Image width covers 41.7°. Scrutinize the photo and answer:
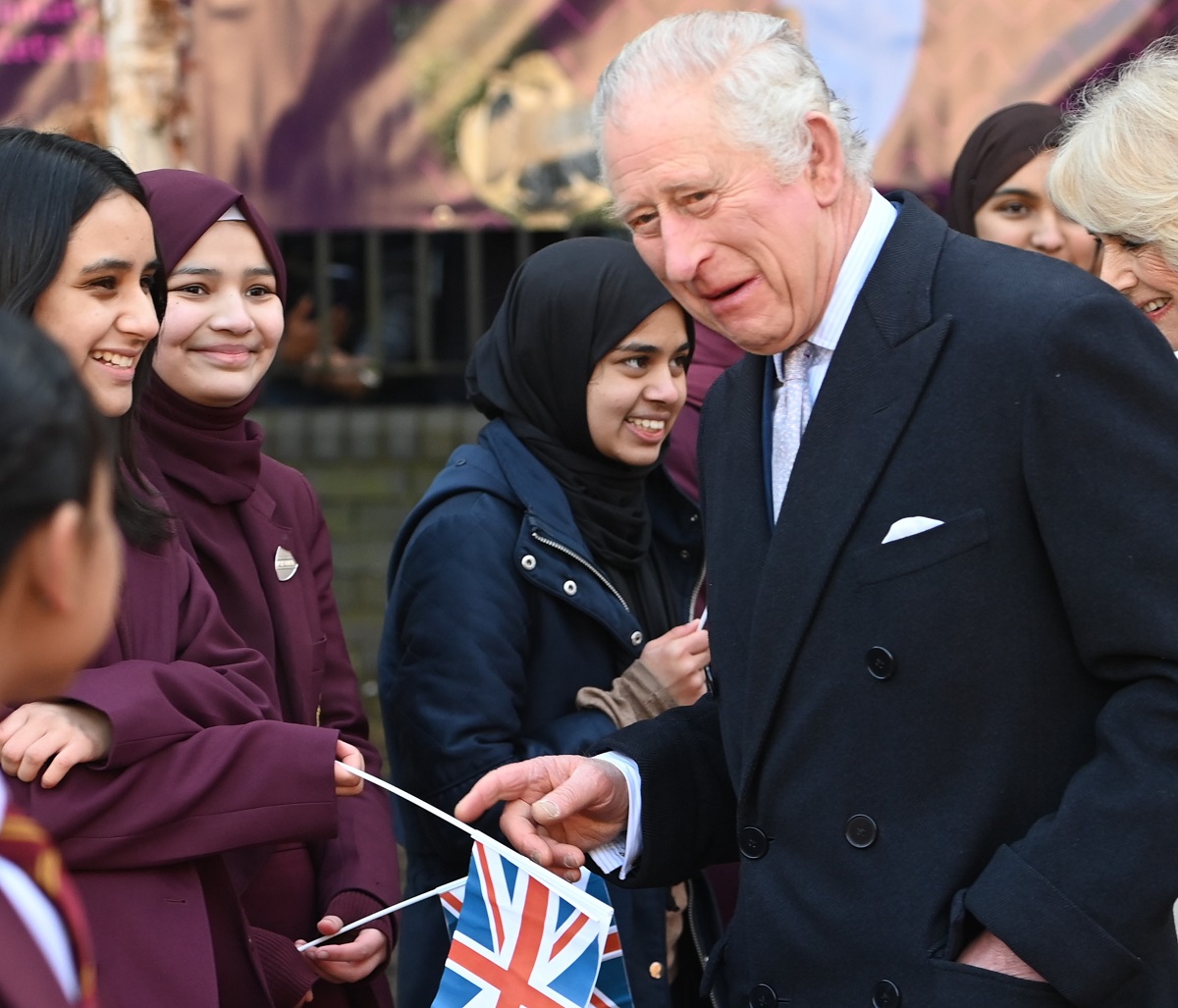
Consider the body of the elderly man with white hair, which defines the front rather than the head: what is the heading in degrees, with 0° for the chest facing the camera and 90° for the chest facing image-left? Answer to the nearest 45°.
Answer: approximately 45°

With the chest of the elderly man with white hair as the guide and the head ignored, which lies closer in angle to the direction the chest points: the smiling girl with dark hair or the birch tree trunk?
the smiling girl with dark hair

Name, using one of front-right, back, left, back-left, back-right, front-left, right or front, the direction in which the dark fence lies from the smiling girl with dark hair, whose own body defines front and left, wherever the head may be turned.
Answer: back-left

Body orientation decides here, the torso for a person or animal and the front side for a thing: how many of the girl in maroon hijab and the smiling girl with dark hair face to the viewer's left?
0

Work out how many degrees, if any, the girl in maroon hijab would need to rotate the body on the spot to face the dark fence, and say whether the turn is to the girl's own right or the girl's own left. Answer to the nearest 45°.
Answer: approximately 135° to the girl's own left

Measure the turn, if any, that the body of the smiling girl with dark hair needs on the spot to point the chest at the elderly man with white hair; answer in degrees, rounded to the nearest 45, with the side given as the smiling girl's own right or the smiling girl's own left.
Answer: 0° — they already face them

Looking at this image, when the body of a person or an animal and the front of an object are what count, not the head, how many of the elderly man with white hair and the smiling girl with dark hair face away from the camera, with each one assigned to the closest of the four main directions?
0

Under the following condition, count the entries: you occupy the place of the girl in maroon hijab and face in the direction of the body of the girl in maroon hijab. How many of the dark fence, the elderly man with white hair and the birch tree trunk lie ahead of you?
1

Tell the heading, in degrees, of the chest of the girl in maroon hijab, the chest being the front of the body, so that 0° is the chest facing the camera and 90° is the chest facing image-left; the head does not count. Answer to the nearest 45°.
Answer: approximately 315°

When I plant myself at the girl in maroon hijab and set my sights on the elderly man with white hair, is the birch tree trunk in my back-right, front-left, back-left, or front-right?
back-left

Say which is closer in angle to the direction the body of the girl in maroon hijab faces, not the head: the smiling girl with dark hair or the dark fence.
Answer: the smiling girl with dark hair

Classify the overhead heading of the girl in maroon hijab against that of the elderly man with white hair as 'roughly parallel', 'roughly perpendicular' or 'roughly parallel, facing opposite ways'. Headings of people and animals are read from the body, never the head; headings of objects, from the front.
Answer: roughly perpendicular

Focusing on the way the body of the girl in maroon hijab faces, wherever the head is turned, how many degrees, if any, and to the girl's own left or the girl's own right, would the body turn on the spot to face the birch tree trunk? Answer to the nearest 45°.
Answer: approximately 135° to the girl's own left

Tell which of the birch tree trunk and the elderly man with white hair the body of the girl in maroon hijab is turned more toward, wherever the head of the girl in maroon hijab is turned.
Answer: the elderly man with white hair

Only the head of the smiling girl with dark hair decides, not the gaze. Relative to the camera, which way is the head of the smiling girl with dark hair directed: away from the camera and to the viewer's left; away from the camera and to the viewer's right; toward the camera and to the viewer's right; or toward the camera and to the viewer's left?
toward the camera and to the viewer's right
